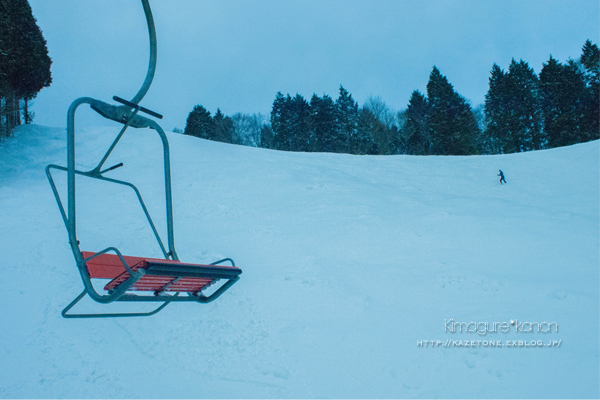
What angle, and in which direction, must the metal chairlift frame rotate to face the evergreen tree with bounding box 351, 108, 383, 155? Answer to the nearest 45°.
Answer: approximately 90° to its left

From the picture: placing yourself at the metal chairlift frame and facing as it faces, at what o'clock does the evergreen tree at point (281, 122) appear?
The evergreen tree is roughly at 8 o'clock from the metal chairlift frame.

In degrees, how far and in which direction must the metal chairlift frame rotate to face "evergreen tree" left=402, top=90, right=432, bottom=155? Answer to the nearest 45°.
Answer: approximately 90° to its left

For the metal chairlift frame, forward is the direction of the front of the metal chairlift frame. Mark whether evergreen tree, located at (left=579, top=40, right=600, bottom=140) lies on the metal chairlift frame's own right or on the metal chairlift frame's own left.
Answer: on the metal chairlift frame's own left

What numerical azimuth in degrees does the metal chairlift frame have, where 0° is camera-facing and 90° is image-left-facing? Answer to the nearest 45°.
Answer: approximately 315°

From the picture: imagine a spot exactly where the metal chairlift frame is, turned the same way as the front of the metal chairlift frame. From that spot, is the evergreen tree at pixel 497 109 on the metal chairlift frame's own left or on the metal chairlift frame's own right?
on the metal chairlift frame's own left

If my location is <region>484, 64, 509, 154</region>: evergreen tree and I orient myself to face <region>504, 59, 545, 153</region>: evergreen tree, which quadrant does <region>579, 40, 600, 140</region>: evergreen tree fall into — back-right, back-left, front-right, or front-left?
front-left

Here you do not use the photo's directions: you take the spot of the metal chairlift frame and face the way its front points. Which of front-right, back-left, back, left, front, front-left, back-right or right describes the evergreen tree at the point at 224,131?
back-left

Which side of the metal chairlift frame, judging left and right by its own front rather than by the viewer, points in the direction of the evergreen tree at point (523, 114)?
left
